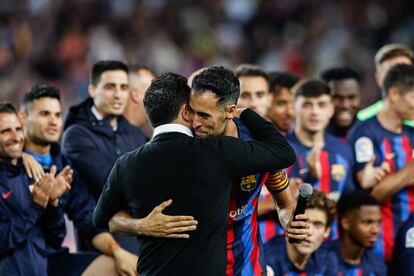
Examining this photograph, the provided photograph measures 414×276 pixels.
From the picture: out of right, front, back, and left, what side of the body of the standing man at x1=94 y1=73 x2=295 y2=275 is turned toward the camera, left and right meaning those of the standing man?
back

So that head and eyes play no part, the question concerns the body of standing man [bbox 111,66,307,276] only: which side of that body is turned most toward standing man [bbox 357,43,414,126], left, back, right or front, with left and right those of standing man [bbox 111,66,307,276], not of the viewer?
back

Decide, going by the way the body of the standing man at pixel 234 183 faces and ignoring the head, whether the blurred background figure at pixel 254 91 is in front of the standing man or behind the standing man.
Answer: behind

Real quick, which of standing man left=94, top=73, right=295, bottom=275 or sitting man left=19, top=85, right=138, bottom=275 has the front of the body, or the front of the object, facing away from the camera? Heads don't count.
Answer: standing man left=94, top=73, right=295, bottom=275

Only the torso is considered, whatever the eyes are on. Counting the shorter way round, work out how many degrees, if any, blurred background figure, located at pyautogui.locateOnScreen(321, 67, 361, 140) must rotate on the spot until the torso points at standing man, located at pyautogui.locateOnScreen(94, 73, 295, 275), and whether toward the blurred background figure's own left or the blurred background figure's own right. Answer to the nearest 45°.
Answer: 0° — they already face them

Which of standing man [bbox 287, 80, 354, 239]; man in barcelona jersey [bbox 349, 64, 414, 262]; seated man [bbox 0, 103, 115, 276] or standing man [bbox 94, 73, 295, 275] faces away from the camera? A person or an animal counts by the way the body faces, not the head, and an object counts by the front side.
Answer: standing man [bbox 94, 73, 295, 275]

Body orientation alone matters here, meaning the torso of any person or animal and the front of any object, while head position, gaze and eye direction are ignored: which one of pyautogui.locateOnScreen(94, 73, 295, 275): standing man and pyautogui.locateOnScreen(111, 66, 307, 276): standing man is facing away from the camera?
pyautogui.locateOnScreen(94, 73, 295, 275): standing man

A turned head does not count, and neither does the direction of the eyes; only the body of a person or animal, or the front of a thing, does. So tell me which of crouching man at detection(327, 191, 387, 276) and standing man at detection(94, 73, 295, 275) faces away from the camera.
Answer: standing man at detection(94, 73, 295, 275)

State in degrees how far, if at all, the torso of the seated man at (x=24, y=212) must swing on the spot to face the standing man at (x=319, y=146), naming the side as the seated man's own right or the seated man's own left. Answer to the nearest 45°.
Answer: approximately 45° to the seated man's own left

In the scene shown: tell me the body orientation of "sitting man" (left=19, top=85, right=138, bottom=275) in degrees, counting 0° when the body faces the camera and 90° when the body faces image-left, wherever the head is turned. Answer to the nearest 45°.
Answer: approximately 315°
